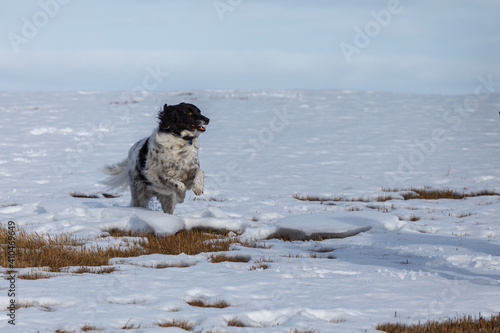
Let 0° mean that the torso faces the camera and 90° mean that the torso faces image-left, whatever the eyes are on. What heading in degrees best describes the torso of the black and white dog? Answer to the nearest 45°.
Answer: approximately 315°

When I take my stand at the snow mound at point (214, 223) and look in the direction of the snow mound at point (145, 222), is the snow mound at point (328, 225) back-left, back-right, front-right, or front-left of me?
back-left

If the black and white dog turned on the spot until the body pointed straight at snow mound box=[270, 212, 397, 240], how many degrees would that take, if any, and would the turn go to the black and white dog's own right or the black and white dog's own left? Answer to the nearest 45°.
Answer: approximately 45° to the black and white dog's own left
